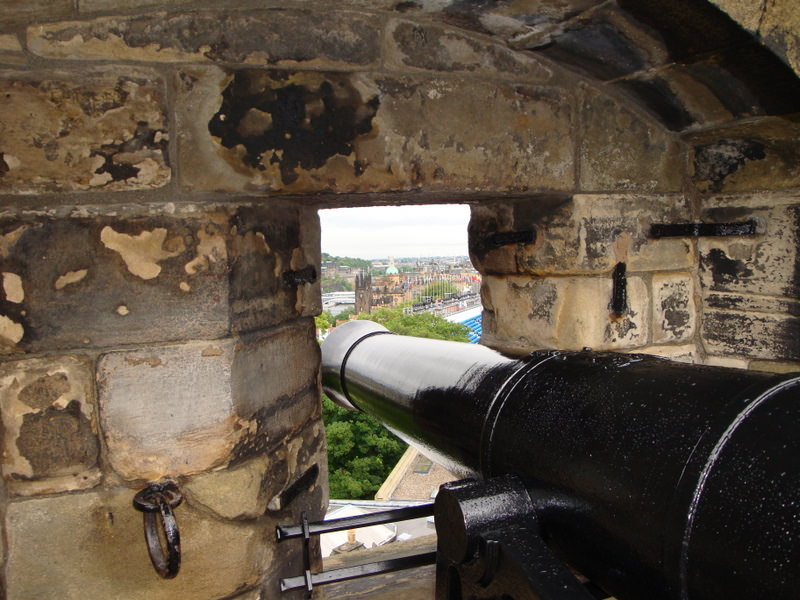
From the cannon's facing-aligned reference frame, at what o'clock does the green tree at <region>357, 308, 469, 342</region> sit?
The green tree is roughly at 1 o'clock from the cannon.

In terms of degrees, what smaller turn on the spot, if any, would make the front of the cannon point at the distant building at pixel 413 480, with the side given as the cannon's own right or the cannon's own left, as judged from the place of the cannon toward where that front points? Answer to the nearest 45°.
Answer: approximately 45° to the cannon's own right

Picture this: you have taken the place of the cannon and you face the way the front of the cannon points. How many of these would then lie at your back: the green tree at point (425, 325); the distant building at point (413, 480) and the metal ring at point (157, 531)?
0

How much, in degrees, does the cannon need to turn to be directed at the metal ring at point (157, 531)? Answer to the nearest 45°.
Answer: approximately 45° to its left

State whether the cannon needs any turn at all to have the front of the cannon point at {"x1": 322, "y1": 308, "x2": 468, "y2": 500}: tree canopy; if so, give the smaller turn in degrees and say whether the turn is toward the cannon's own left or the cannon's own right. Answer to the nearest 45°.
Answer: approximately 45° to the cannon's own right

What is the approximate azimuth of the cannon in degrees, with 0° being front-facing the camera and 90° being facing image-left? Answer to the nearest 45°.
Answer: approximately 135°

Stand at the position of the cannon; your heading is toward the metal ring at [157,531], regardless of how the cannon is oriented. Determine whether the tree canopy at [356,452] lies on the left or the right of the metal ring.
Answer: right

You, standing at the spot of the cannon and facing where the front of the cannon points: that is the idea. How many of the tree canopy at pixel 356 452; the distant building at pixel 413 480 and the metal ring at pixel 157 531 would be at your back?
0
